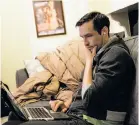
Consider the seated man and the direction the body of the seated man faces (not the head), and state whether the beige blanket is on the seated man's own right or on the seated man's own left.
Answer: on the seated man's own right

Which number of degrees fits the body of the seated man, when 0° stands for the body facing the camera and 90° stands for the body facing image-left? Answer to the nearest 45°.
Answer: approximately 90°

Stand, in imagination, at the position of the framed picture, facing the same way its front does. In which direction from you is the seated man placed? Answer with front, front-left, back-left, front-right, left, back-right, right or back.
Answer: front

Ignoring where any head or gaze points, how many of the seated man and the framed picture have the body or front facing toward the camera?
1

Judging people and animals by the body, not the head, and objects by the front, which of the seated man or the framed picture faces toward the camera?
the framed picture

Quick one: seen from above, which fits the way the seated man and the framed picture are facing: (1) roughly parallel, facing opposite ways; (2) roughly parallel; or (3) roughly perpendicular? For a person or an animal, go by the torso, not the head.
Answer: roughly perpendicular

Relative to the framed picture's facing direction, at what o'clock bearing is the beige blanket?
The beige blanket is roughly at 12 o'clock from the framed picture.

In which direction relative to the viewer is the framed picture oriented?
toward the camera
